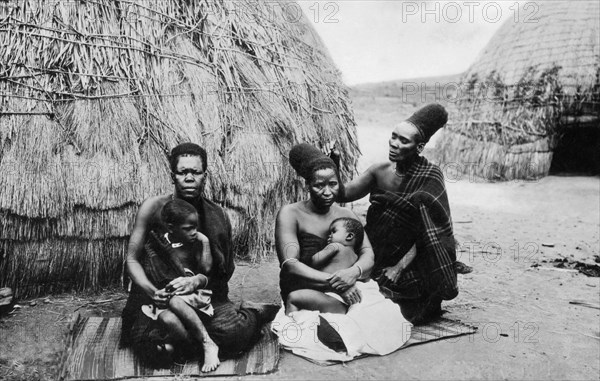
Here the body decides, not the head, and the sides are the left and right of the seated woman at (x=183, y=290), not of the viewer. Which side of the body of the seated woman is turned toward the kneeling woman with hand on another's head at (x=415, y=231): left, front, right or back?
left

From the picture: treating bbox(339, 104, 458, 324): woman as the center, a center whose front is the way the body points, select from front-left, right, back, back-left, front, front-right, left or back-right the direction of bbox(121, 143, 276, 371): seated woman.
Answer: front

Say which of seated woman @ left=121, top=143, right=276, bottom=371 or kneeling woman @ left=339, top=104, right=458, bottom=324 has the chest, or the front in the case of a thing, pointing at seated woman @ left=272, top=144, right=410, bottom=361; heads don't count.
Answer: the kneeling woman

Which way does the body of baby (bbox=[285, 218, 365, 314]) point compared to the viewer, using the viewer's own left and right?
facing to the left of the viewer

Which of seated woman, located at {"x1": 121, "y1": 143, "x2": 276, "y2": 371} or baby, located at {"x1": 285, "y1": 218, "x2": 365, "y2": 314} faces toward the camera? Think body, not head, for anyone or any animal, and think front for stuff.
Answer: the seated woman

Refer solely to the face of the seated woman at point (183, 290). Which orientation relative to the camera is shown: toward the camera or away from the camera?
toward the camera

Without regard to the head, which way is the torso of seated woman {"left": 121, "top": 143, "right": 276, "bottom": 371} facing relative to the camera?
toward the camera

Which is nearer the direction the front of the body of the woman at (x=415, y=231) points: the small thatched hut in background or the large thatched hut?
the large thatched hut

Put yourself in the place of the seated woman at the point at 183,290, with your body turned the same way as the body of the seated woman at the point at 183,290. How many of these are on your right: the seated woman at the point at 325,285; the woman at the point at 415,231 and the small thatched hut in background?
0

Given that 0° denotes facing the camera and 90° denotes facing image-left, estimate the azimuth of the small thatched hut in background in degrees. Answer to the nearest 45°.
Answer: approximately 0°

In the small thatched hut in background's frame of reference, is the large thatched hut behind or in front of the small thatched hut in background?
in front

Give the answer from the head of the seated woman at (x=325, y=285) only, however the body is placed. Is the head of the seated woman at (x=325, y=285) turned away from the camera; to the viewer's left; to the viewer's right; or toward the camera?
toward the camera
